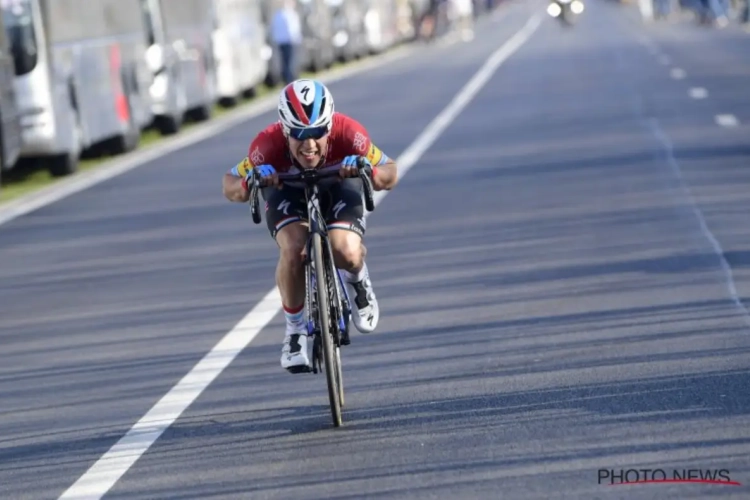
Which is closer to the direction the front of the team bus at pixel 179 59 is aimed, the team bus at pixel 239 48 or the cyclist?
the cyclist

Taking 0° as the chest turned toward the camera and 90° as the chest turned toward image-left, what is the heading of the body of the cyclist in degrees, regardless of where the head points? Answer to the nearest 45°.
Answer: approximately 0°

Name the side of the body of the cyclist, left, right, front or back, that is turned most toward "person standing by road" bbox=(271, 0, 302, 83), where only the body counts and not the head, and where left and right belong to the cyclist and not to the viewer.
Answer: back

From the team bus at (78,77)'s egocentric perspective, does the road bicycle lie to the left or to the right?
on its left

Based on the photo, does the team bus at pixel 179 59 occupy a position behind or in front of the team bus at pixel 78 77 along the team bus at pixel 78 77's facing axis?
behind

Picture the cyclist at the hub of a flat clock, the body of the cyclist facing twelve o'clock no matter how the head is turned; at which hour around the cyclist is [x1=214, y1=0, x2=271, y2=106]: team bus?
The team bus is roughly at 6 o'clock from the cyclist.

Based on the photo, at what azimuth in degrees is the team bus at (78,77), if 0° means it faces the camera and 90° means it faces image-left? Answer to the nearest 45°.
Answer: approximately 45°

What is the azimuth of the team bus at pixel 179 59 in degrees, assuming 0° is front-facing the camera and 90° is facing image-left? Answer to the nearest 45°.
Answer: approximately 45°

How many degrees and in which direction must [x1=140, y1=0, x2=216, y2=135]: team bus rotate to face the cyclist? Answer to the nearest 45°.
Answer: approximately 45° to its left

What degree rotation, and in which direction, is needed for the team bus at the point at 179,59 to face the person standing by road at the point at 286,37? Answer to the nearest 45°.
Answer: approximately 135° to its right

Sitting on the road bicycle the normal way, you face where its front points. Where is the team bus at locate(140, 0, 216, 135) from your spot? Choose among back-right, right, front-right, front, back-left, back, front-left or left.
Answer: back
